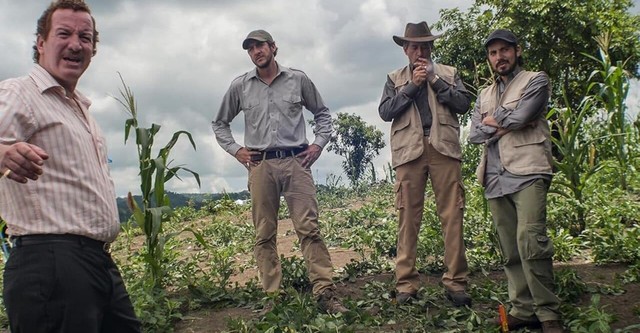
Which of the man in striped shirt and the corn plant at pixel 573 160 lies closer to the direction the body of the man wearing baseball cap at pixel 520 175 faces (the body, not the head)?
the man in striped shirt

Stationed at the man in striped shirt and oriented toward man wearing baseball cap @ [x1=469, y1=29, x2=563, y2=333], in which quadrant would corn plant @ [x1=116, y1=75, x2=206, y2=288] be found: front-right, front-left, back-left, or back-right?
front-left

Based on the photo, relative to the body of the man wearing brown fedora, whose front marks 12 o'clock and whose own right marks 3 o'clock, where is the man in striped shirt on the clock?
The man in striped shirt is roughly at 1 o'clock from the man wearing brown fedora.

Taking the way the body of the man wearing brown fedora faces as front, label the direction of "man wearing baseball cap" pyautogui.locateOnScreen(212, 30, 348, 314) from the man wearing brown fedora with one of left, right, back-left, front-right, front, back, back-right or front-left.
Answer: right

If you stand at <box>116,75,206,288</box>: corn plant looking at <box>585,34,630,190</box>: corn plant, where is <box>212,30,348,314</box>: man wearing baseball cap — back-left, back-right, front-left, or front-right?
front-right

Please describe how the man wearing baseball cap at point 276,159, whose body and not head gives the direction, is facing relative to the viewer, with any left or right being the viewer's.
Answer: facing the viewer

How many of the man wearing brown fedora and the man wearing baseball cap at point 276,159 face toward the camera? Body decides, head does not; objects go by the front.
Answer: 2

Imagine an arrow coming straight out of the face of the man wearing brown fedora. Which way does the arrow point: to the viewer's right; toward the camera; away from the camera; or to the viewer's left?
toward the camera

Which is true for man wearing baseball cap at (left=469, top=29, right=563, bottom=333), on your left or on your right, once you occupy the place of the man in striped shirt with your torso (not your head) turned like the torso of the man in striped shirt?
on your left

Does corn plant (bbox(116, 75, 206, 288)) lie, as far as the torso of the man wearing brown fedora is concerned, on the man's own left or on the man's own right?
on the man's own right

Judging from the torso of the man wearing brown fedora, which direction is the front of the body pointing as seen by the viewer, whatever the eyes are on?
toward the camera
